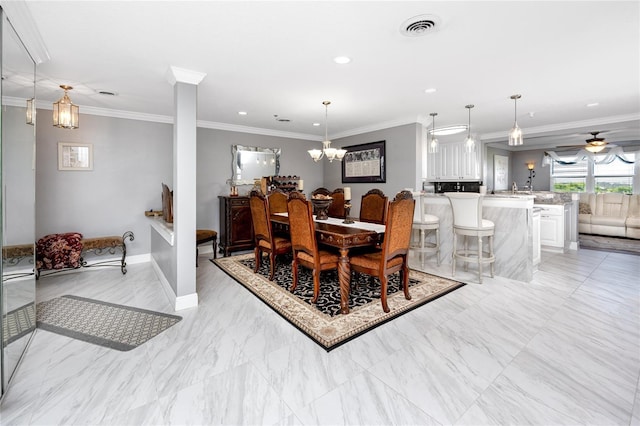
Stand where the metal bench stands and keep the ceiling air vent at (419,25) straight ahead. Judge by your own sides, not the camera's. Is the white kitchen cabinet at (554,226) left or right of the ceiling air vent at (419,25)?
left

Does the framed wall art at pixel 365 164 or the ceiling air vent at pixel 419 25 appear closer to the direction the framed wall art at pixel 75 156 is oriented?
the ceiling air vent

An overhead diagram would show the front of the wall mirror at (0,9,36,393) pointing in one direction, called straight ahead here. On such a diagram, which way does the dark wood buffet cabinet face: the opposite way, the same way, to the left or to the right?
to the right

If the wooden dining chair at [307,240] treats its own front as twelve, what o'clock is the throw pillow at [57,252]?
The throw pillow is roughly at 8 o'clock from the wooden dining chair.

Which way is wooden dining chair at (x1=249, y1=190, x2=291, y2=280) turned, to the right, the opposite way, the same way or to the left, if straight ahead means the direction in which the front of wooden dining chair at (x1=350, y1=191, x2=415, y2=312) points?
to the right

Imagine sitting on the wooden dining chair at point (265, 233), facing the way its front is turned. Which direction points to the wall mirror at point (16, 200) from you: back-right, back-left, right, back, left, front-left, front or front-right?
back
